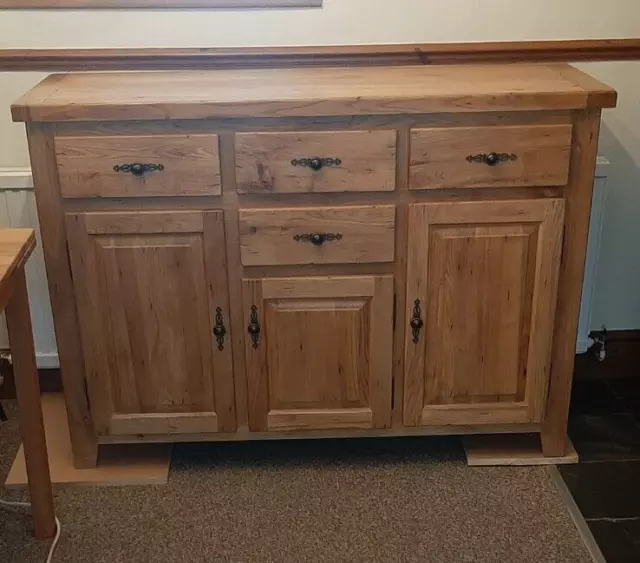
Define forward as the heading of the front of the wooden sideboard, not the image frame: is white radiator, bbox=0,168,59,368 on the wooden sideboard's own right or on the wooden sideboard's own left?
on the wooden sideboard's own right

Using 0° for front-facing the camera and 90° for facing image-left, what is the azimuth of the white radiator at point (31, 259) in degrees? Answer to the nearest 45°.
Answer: approximately 0°

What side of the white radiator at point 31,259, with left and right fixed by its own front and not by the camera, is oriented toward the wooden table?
front

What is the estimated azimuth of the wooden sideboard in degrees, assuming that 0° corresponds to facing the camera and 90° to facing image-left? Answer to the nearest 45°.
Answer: approximately 0°

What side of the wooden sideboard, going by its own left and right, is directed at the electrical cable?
right

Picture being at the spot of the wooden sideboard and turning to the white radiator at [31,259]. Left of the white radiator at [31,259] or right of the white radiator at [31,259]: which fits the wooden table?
left

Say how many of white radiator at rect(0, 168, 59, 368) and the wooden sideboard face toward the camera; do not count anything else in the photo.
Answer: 2

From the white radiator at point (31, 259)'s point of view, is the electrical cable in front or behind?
in front
